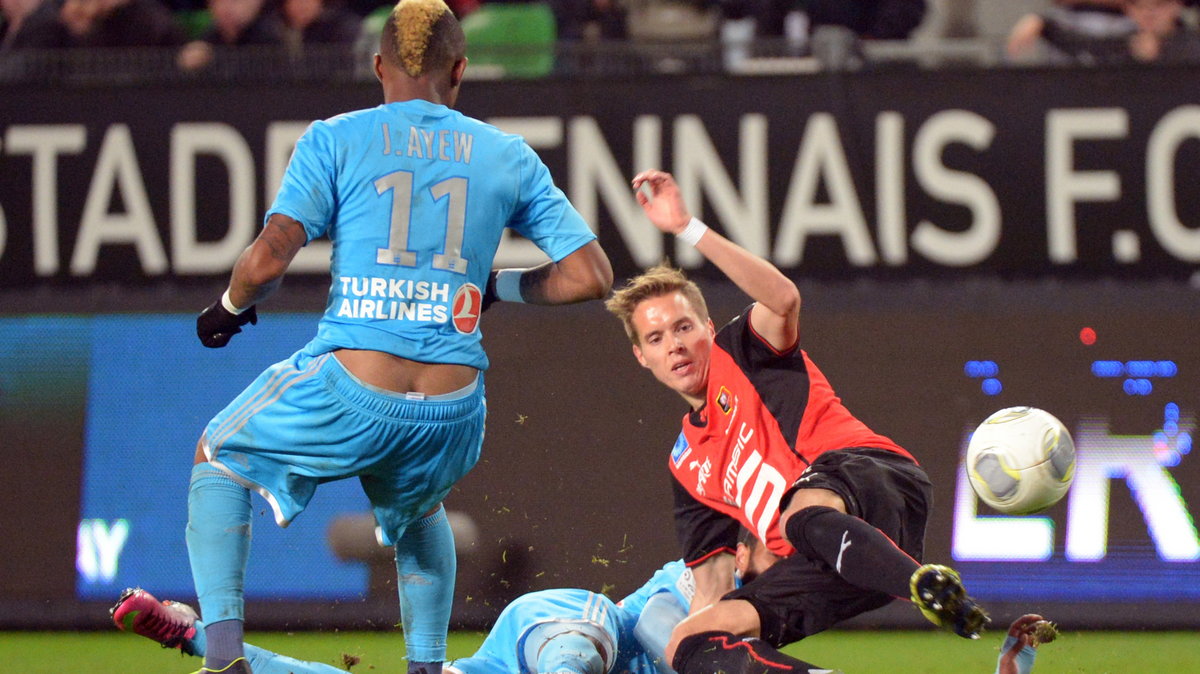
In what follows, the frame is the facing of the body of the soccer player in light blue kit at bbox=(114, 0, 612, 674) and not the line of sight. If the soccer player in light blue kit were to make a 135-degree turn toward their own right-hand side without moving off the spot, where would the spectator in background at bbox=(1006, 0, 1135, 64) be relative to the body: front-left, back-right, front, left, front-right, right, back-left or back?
left

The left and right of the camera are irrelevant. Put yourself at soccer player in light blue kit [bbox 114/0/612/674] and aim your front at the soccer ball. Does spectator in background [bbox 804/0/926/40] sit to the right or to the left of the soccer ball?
left

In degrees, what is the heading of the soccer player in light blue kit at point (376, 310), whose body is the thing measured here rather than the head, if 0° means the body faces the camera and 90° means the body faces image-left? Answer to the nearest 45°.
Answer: approximately 180°

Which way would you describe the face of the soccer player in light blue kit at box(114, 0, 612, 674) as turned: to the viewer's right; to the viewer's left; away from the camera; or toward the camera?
away from the camera

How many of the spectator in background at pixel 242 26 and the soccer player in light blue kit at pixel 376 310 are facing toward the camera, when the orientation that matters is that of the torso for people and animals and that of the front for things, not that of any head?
1

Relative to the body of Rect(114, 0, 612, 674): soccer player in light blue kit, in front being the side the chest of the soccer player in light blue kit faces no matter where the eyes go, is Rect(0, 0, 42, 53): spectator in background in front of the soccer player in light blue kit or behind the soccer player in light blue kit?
in front

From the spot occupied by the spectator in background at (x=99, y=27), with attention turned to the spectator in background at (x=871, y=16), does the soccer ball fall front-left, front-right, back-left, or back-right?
front-right

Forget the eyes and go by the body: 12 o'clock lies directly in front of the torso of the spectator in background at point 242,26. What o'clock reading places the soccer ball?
The soccer ball is roughly at 11 o'clock from the spectator in background.

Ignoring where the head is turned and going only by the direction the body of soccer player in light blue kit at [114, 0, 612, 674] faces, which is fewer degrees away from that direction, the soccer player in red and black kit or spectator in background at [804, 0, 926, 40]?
the spectator in background

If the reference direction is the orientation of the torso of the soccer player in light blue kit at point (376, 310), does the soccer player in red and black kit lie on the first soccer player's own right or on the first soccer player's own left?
on the first soccer player's own right

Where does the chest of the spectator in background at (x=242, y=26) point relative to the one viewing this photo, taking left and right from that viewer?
facing the viewer

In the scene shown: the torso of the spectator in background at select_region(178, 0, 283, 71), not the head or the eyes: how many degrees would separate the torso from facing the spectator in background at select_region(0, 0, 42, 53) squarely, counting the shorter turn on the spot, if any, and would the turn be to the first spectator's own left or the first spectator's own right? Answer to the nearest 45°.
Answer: approximately 135° to the first spectator's own right

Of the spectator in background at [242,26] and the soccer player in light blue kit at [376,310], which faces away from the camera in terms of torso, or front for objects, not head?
the soccer player in light blue kit

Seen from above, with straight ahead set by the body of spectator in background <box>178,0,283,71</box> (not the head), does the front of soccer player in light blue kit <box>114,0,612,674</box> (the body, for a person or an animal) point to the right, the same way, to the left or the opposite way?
the opposite way

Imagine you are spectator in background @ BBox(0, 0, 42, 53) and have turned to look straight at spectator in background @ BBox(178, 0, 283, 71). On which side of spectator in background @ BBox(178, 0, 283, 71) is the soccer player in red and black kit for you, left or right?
right

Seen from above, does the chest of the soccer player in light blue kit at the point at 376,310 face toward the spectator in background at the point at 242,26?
yes

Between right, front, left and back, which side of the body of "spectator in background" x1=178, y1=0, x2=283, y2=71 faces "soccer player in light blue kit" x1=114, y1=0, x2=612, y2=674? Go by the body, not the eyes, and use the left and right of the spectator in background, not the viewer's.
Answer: front
